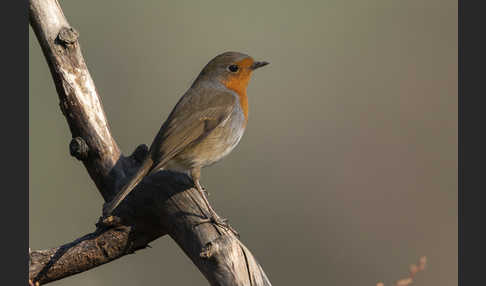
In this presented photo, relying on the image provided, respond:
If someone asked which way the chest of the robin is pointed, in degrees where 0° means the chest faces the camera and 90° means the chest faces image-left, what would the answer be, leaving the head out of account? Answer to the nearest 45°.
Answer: approximately 270°

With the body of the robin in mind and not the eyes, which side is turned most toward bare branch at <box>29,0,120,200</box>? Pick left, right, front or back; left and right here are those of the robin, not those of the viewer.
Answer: back
